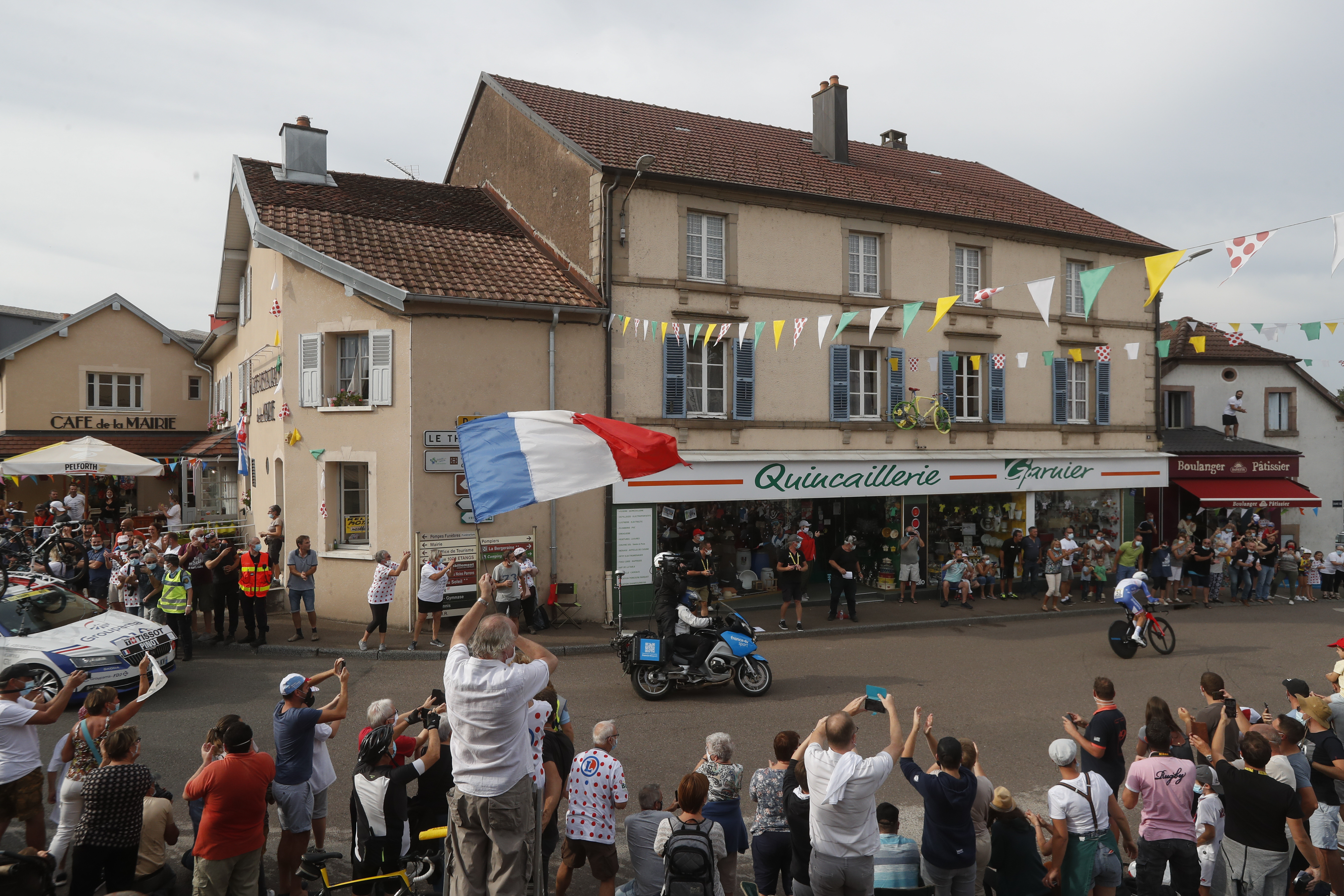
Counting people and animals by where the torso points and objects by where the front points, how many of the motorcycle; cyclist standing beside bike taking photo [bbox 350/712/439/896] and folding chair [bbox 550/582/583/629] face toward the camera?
1

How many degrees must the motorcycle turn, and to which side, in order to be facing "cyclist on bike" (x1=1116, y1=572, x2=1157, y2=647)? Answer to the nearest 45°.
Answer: approximately 45° to its left

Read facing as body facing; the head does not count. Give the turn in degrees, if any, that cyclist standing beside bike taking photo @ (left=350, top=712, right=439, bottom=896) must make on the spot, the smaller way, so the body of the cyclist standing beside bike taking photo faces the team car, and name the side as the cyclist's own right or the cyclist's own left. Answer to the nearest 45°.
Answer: approximately 90° to the cyclist's own left

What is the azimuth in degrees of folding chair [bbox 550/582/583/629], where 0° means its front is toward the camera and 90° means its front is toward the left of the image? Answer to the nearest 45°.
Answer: approximately 0°

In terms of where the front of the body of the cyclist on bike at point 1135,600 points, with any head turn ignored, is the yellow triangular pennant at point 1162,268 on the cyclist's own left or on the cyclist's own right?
on the cyclist's own right

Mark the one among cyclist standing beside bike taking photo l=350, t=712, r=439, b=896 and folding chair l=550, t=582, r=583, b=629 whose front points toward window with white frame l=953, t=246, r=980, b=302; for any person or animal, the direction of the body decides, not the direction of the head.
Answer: the cyclist standing beside bike taking photo

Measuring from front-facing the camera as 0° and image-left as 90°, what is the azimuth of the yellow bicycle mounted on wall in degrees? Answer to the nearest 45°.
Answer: approximately 270°

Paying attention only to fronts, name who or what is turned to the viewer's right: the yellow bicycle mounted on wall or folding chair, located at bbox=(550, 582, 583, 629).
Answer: the yellow bicycle mounted on wall

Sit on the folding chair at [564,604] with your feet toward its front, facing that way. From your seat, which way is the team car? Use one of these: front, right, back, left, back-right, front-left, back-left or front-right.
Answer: front-right

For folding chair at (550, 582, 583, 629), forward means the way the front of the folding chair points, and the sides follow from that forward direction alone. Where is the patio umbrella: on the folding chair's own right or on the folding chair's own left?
on the folding chair's own right
